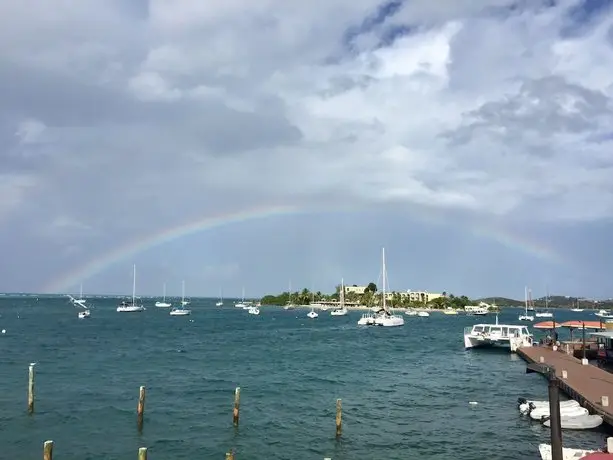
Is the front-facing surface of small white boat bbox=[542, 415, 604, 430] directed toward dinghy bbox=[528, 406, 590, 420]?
no
